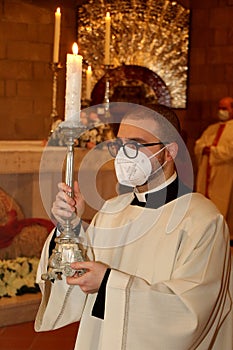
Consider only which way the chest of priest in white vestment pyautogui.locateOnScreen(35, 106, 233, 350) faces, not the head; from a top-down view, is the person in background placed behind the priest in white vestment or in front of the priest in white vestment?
behind

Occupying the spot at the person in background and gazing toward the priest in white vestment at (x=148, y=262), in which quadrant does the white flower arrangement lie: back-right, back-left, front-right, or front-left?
front-right

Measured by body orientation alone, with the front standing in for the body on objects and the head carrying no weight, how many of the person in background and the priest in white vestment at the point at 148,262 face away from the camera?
0

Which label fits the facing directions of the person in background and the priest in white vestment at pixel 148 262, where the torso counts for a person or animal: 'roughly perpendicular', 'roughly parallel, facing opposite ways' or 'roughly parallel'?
roughly parallel

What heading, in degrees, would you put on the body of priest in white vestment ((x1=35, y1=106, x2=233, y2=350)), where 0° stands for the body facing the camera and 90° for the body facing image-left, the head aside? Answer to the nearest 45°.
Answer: approximately 45°

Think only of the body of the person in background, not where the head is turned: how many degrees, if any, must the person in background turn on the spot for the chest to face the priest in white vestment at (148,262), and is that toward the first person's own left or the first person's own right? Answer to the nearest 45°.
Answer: approximately 45° to the first person's own left

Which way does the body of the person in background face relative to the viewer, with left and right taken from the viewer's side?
facing the viewer and to the left of the viewer

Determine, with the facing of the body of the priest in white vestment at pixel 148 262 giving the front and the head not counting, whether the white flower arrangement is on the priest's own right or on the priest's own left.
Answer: on the priest's own right

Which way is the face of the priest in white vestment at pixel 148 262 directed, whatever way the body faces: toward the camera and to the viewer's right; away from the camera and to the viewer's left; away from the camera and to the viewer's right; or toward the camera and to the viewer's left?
toward the camera and to the viewer's left
